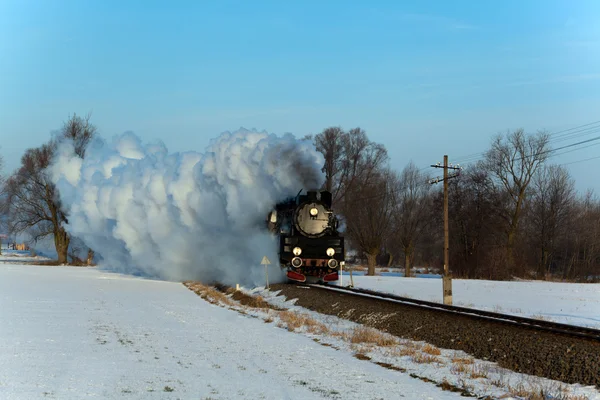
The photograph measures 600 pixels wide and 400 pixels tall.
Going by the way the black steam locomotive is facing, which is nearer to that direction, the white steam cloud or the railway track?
the railway track

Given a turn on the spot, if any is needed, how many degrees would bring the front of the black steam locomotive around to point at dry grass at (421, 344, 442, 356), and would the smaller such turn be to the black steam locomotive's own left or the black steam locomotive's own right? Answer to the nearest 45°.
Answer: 0° — it already faces it

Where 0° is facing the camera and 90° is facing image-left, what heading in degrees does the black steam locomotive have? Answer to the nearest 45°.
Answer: approximately 0°

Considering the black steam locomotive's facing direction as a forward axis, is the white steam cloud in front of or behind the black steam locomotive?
behind

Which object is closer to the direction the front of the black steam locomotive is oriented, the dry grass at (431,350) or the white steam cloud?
the dry grass

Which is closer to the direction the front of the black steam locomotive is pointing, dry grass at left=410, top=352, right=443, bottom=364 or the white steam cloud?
the dry grass

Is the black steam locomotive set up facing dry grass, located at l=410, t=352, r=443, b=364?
yes
